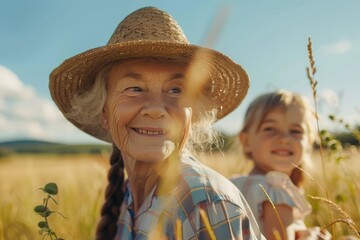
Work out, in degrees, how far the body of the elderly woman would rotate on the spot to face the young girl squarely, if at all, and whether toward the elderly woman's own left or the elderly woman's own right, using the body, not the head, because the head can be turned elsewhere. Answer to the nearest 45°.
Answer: approximately 180°

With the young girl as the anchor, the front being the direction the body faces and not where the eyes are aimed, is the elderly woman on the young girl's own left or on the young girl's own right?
on the young girl's own right

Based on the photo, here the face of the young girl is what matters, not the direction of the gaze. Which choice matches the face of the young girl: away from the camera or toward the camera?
toward the camera

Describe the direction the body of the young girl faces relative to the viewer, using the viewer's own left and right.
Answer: facing the viewer and to the right of the viewer

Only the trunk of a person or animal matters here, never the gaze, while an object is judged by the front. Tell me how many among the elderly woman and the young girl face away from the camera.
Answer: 0

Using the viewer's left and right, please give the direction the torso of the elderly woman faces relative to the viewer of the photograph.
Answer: facing the viewer and to the left of the viewer
